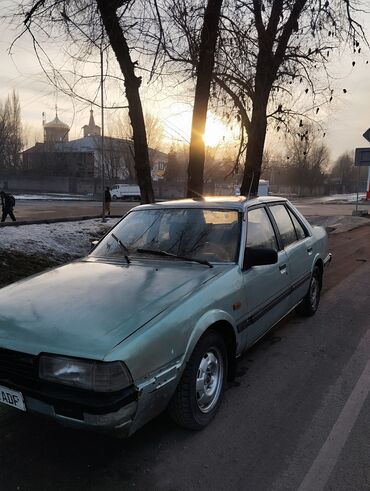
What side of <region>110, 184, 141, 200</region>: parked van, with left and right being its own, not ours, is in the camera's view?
left

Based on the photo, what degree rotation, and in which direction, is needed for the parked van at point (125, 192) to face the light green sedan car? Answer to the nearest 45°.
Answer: approximately 90° to its left

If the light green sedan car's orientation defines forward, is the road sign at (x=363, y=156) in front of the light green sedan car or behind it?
behind

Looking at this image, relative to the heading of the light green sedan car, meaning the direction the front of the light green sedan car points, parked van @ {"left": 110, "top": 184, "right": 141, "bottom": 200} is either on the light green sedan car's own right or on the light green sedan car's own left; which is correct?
on the light green sedan car's own right

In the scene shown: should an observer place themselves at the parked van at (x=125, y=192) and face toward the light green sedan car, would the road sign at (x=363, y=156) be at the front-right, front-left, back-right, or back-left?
front-left

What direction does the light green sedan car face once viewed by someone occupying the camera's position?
facing the viewer and to the left of the viewer

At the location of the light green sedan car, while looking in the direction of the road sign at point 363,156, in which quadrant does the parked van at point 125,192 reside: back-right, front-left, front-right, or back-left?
front-left

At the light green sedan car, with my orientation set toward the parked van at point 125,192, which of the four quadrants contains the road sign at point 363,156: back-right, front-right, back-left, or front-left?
front-right
